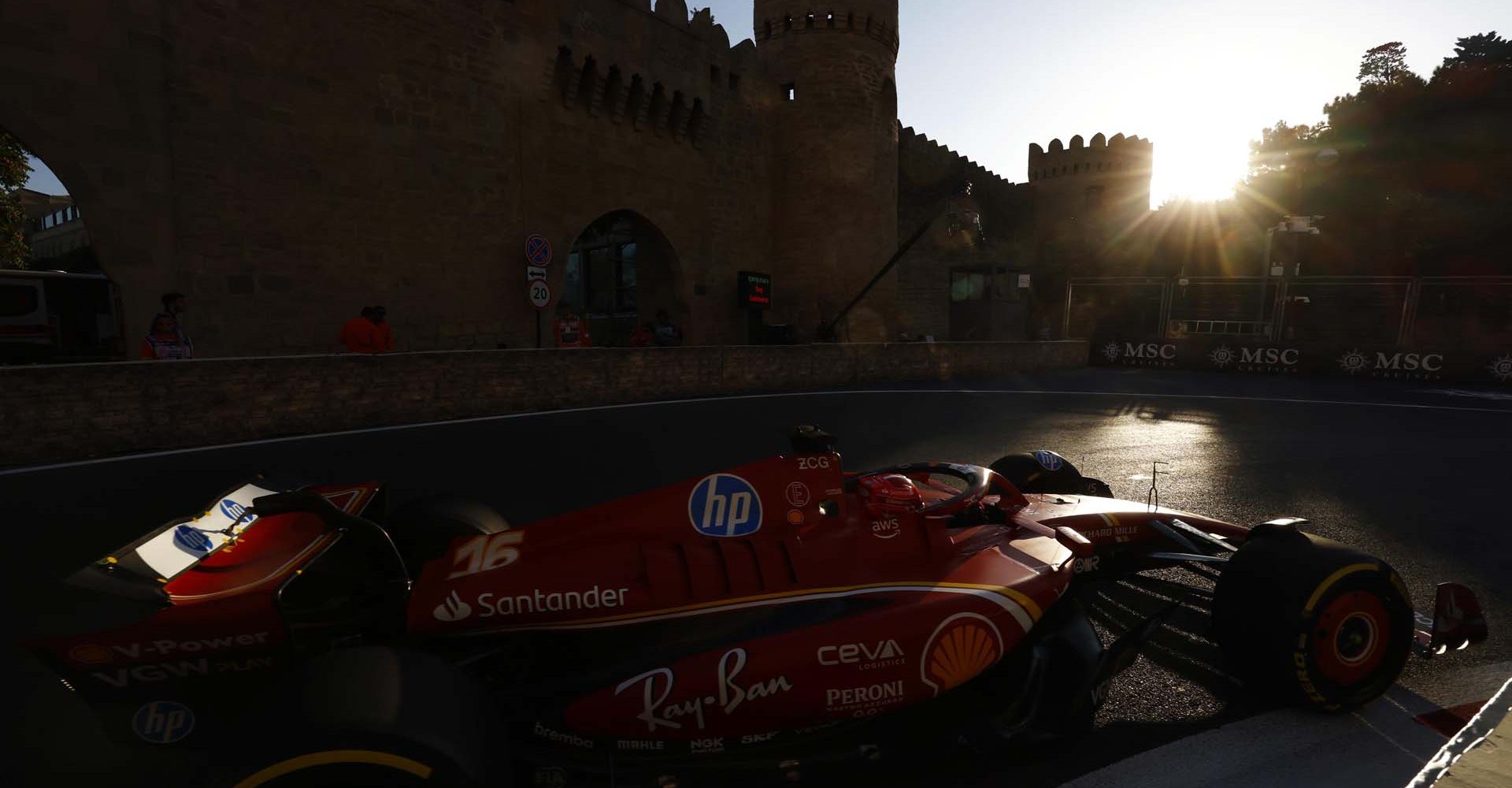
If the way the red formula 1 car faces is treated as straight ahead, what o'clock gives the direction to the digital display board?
The digital display board is roughly at 9 o'clock from the red formula 1 car.

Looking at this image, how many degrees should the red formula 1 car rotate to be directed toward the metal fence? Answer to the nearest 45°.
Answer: approximately 45° to its left

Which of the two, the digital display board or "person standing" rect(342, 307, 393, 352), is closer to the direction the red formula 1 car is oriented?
the digital display board

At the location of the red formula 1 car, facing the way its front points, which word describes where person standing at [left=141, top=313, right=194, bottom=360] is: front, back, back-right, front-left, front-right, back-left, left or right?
back-left

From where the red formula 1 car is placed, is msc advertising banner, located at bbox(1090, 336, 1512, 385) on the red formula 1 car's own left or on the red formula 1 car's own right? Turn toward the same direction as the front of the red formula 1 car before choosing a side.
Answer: on the red formula 1 car's own left

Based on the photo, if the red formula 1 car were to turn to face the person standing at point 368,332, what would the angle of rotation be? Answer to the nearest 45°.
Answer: approximately 135° to its left

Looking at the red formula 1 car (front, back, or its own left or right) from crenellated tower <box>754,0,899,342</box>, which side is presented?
left

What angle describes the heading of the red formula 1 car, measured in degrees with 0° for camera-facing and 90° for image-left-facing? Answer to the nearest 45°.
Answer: approximately 270°

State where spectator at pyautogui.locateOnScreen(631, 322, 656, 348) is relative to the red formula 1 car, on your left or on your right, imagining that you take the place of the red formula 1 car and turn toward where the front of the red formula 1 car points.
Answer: on your left
